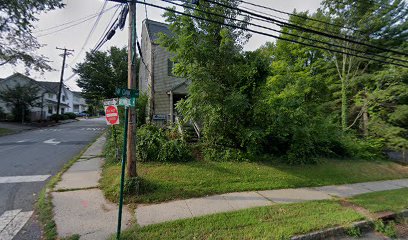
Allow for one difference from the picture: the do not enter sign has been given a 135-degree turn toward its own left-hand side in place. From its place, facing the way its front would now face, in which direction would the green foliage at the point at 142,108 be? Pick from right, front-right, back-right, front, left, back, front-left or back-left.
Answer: front-left

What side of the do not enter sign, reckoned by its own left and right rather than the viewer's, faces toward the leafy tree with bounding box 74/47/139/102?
back

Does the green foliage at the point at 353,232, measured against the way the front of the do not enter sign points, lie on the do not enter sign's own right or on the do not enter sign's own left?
on the do not enter sign's own left

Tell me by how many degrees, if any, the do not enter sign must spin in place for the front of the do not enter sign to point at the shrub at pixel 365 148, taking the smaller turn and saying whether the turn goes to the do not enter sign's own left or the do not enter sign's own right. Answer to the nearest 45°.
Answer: approximately 90° to the do not enter sign's own left

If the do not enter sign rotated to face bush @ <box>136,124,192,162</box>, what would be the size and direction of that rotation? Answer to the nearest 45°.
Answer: approximately 135° to its left

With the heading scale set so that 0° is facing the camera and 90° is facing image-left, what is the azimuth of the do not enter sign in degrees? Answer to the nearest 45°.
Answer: approximately 0°

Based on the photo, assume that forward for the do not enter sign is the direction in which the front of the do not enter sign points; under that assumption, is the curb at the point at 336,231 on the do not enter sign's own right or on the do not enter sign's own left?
on the do not enter sign's own left
